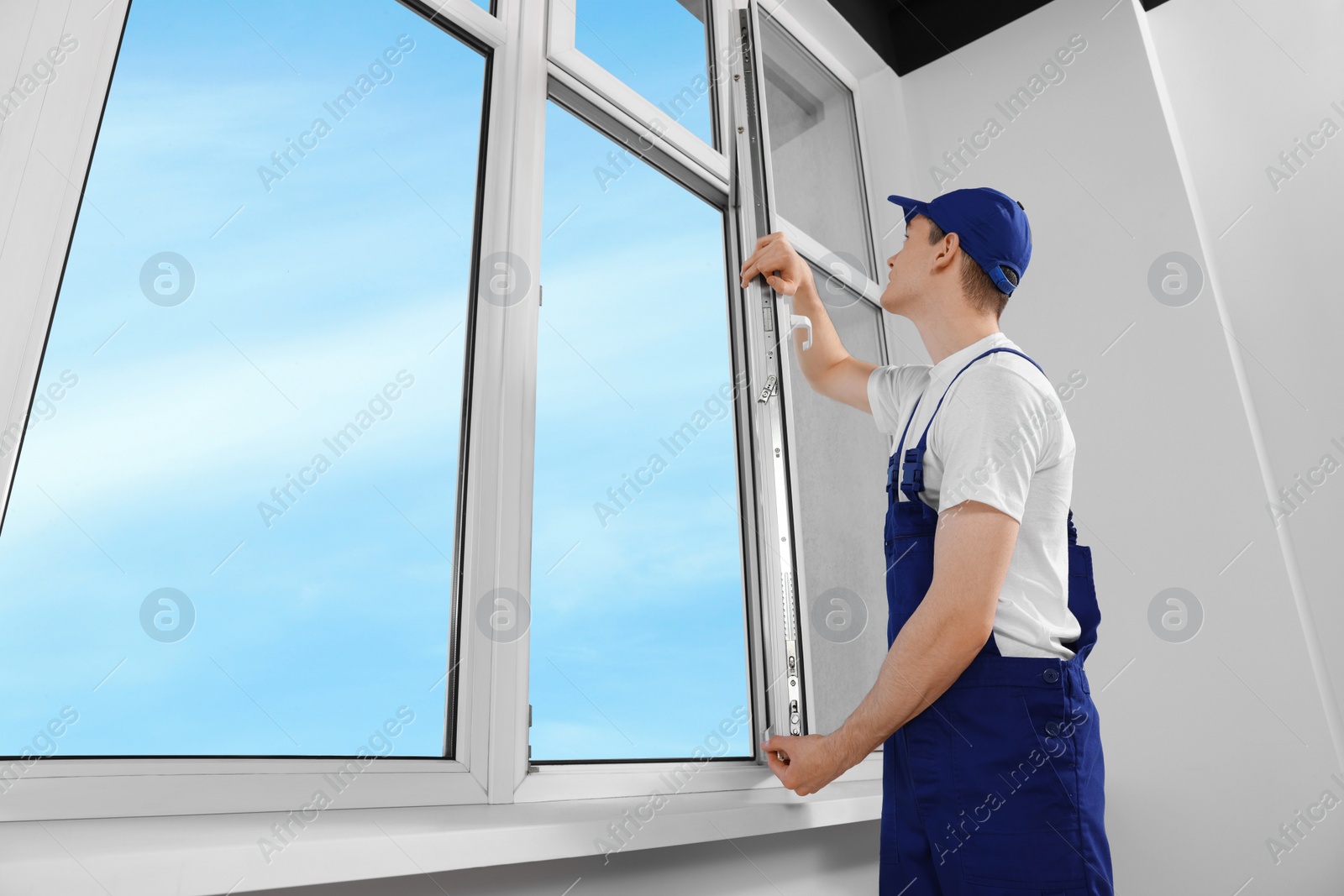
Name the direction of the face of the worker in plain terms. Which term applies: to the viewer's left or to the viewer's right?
to the viewer's left

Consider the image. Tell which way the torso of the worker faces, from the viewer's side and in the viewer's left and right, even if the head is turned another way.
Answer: facing to the left of the viewer
